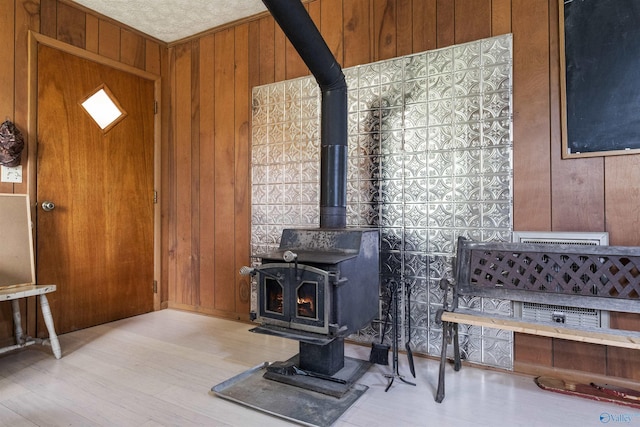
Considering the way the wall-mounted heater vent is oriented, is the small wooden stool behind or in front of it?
in front

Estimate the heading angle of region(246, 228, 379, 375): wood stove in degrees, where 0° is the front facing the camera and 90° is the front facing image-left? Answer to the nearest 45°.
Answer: approximately 45°

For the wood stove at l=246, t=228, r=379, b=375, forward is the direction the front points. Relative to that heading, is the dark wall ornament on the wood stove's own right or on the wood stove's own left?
on the wood stove's own right

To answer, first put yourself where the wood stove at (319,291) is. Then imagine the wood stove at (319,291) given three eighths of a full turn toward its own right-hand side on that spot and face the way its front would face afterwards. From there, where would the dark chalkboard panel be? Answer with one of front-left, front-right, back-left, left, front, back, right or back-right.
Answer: right

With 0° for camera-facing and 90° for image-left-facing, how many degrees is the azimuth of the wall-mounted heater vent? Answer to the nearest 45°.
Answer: approximately 45°

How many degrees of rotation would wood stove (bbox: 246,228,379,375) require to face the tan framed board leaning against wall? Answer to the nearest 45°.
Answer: approximately 45° to its right

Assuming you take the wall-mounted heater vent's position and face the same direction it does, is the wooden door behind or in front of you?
in front

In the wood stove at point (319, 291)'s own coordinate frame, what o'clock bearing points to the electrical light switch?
The electrical light switch is roughly at 2 o'clock from the wood stove.
